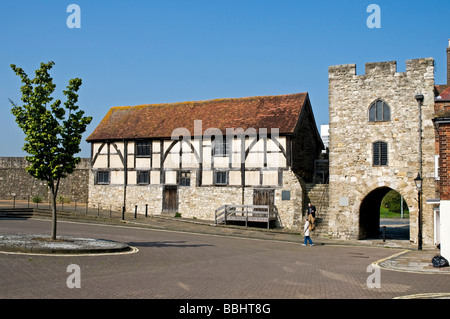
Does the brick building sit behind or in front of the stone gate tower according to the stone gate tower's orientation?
in front

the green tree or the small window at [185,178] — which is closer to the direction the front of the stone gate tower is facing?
the green tree

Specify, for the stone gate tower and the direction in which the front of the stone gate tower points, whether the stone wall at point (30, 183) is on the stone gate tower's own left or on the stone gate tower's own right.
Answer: on the stone gate tower's own right

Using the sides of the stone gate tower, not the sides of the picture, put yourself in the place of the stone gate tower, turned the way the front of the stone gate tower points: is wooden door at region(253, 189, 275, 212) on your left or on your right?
on your right

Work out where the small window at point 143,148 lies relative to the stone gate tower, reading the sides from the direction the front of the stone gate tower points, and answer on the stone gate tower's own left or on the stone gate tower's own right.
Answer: on the stone gate tower's own right

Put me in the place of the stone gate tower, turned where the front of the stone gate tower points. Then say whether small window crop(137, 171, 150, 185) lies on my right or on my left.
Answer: on my right

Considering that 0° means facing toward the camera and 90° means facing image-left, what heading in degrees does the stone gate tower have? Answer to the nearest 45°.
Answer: approximately 0°

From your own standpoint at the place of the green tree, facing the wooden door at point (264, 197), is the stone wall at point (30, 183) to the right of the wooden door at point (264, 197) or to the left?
left

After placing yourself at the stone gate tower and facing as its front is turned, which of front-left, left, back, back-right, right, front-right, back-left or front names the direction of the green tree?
front-right

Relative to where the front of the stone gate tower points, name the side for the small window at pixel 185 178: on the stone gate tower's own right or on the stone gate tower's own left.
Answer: on the stone gate tower's own right
